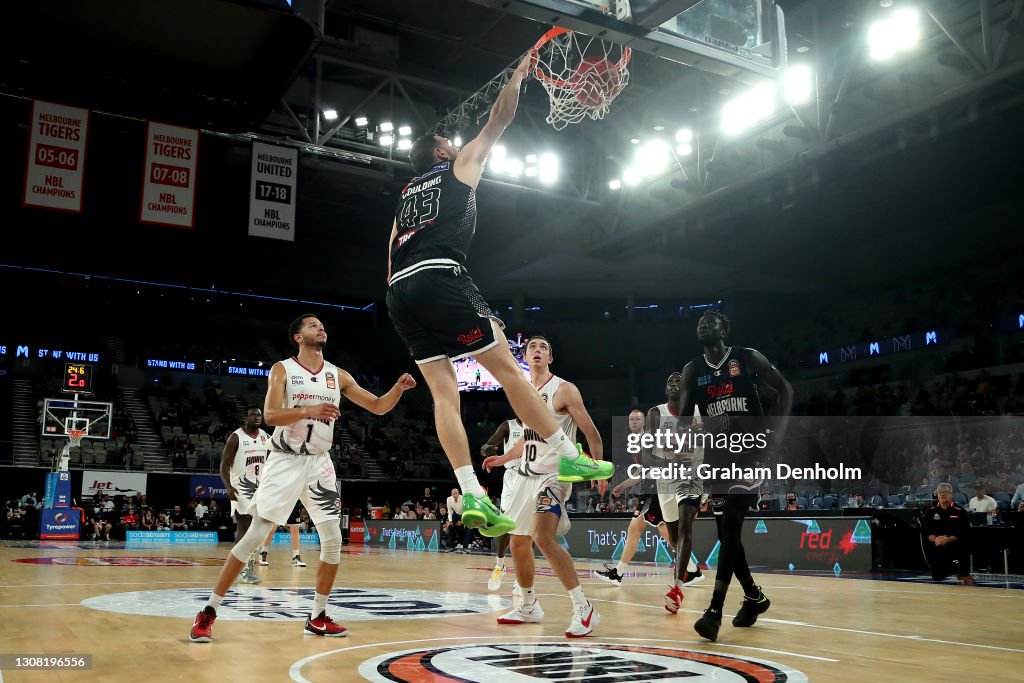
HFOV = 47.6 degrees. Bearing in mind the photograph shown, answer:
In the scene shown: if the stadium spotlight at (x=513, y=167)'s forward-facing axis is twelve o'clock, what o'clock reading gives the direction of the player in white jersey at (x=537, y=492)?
The player in white jersey is roughly at 12 o'clock from the stadium spotlight.

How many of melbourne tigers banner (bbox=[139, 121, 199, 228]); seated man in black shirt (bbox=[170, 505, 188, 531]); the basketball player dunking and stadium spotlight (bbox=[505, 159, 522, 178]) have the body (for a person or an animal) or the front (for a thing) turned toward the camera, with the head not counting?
3

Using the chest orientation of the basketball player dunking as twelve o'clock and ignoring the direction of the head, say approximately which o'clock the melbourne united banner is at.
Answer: The melbourne united banner is roughly at 10 o'clock from the basketball player dunking.

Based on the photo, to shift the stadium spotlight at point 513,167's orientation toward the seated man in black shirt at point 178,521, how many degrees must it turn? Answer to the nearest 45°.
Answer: approximately 135° to its right

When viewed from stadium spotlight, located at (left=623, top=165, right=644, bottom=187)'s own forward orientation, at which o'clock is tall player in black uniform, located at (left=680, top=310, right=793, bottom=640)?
The tall player in black uniform is roughly at 12 o'clock from the stadium spotlight.

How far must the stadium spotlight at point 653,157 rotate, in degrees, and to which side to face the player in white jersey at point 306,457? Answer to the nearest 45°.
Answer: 0° — it already faces them

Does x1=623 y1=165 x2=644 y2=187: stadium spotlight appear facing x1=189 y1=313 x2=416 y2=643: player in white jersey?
yes

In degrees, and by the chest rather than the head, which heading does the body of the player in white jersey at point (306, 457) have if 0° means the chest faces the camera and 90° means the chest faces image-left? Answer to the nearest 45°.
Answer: approximately 315°
